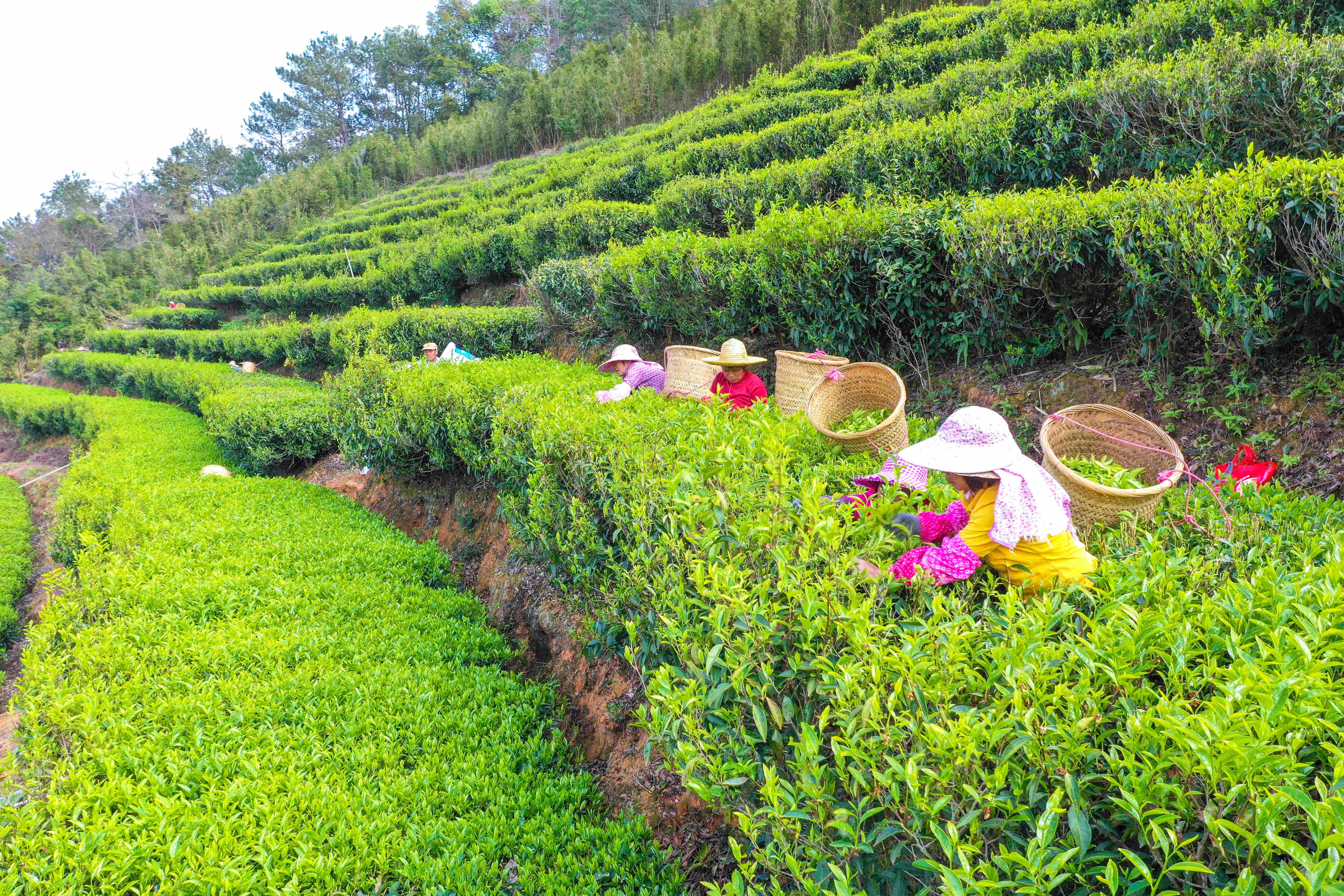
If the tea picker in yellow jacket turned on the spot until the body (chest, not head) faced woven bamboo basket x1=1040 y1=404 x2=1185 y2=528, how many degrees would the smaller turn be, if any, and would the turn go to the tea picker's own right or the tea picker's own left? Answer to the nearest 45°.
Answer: approximately 135° to the tea picker's own right

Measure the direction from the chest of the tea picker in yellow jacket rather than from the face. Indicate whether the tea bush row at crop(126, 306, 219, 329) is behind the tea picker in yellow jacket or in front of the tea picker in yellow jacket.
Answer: in front

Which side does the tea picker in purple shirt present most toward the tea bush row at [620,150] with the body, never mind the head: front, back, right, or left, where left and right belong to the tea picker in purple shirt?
right

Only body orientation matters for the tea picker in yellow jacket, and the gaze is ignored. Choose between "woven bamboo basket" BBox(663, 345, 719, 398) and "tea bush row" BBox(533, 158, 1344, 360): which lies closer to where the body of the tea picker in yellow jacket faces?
the woven bamboo basket

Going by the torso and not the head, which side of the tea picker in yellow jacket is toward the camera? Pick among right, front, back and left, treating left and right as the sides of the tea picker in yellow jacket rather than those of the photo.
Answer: left

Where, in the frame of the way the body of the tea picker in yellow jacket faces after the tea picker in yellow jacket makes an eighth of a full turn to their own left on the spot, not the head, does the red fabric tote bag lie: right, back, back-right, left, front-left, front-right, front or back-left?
back

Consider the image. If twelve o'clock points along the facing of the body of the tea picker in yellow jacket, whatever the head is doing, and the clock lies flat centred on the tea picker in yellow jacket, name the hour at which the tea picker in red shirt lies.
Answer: The tea picker in red shirt is roughly at 2 o'clock from the tea picker in yellow jacket.

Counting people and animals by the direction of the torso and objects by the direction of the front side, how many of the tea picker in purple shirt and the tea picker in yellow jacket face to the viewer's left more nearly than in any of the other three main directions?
2

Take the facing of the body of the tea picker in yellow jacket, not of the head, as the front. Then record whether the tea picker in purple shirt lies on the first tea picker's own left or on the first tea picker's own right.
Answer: on the first tea picker's own right

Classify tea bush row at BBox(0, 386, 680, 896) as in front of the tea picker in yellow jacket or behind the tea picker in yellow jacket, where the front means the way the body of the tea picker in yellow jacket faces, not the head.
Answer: in front

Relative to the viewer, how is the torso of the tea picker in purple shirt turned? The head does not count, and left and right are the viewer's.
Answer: facing to the left of the viewer
